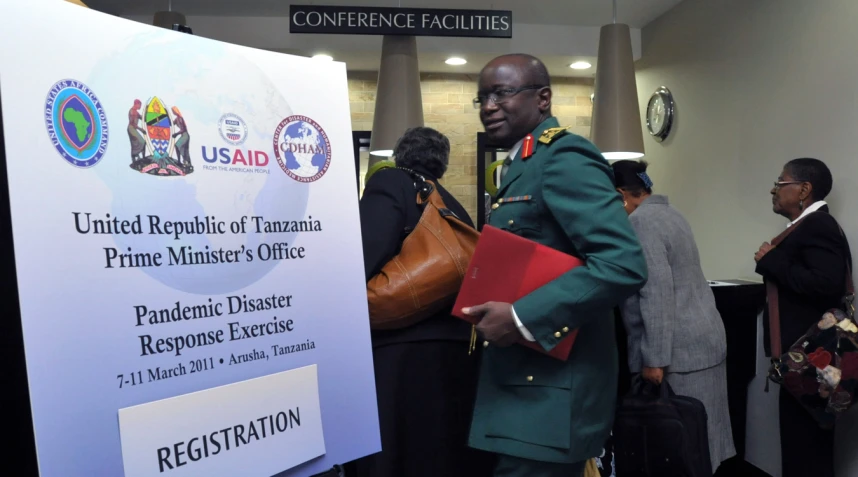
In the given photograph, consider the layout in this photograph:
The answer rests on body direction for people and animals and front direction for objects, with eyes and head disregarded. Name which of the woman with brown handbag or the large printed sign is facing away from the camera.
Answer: the woman with brown handbag

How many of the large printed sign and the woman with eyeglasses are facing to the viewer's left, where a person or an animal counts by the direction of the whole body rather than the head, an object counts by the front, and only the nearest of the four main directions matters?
1

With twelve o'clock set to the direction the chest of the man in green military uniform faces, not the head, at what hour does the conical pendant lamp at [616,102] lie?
The conical pendant lamp is roughly at 5 o'clock from the man in green military uniform.

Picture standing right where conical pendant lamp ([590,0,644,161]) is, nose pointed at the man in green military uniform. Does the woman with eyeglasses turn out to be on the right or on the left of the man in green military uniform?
left

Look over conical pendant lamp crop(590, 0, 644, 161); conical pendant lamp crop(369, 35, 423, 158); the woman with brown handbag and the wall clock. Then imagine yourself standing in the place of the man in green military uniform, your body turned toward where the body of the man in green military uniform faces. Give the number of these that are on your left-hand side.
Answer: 0

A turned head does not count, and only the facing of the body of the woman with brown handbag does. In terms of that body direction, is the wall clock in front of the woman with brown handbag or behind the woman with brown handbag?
in front

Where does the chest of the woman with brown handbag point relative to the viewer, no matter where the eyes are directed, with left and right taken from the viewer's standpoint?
facing away from the viewer

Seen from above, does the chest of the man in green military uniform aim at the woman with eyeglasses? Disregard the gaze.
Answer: no

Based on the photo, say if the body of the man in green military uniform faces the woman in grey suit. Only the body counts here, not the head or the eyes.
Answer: no

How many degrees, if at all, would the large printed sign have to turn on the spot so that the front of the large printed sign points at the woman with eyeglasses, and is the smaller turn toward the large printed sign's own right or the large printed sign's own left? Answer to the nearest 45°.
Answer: approximately 45° to the large printed sign's own left

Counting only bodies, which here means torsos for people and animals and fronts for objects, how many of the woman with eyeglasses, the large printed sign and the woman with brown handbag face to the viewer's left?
1

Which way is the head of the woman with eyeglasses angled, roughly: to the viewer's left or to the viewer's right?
to the viewer's left

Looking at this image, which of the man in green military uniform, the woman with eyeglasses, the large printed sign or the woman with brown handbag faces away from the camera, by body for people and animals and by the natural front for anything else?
the woman with brown handbag

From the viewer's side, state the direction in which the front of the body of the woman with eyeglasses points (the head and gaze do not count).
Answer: to the viewer's left

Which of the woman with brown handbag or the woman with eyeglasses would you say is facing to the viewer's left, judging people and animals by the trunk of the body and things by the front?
the woman with eyeglasses

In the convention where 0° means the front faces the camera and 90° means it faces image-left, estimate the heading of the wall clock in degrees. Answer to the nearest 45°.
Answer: approximately 45°

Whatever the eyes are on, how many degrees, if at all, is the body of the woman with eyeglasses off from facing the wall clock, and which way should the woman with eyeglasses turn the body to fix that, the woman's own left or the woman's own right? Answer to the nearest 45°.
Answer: approximately 45° to the woman's own right

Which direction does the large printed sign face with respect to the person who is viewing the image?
facing the viewer and to the right of the viewer

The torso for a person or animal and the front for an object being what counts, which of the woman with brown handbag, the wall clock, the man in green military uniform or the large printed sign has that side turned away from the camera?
the woman with brown handbag

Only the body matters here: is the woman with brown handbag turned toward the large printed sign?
no

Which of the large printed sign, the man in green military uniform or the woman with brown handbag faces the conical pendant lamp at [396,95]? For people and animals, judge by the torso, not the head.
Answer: the woman with brown handbag
